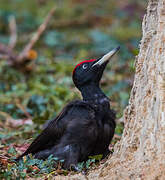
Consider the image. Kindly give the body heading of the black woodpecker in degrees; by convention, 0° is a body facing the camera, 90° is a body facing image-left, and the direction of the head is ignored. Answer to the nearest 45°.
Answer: approximately 270°

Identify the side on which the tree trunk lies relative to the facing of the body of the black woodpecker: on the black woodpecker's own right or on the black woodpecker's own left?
on the black woodpecker's own left
